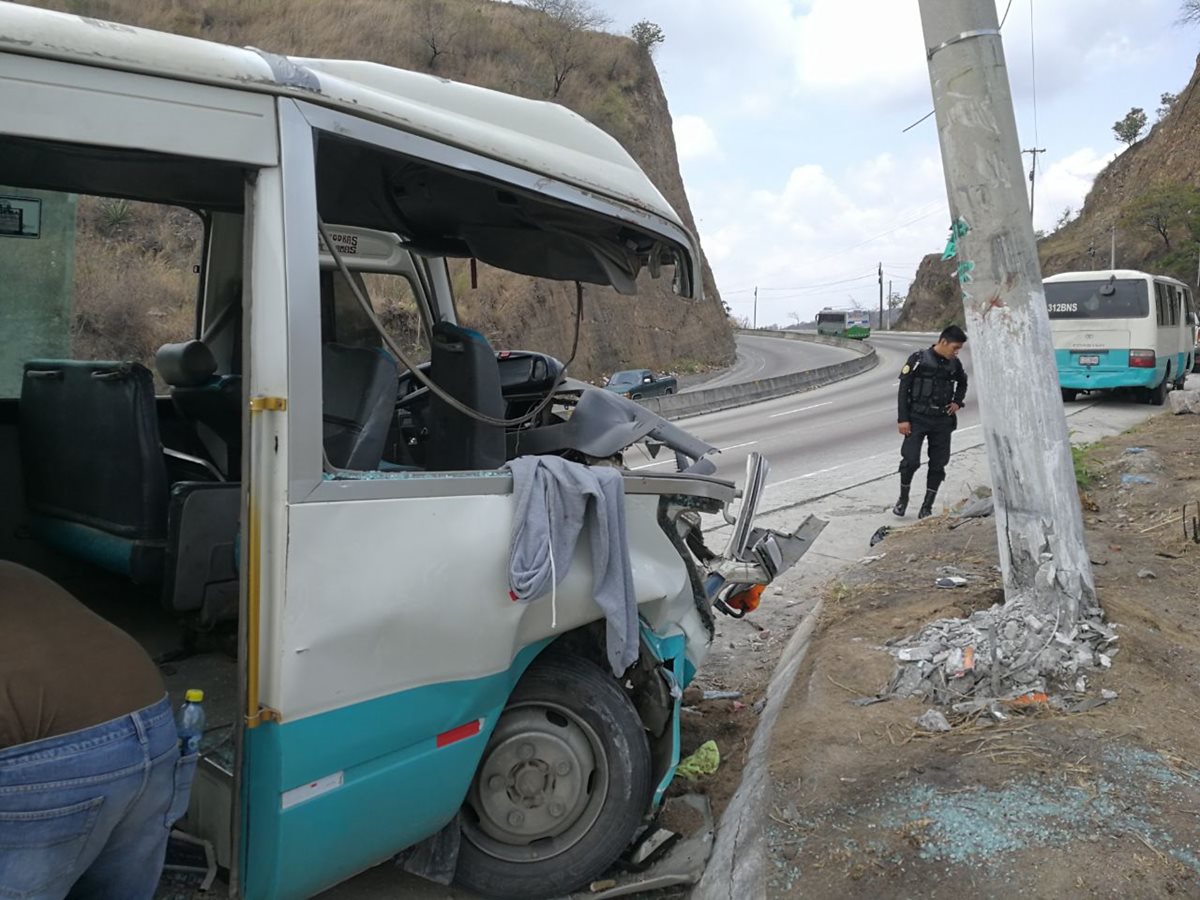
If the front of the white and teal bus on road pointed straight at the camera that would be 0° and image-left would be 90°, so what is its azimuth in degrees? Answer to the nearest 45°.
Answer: approximately 180°

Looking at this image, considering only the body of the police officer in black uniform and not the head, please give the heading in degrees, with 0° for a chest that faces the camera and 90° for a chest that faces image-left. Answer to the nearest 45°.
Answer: approximately 315°

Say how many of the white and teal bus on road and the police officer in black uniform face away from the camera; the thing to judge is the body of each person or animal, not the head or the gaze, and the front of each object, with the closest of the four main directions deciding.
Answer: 1

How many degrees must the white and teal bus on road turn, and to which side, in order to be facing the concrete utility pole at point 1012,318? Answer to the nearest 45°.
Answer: approximately 180°

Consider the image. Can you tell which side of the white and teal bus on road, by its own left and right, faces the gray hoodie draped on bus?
back

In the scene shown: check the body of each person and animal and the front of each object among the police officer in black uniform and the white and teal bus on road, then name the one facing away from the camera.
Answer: the white and teal bus on road

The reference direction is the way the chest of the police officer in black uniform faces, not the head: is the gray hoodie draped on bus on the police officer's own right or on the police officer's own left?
on the police officer's own right

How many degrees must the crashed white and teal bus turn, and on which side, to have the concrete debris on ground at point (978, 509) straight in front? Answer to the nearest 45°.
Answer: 0° — it already faces it

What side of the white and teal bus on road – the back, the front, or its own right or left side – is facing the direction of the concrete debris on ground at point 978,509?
back

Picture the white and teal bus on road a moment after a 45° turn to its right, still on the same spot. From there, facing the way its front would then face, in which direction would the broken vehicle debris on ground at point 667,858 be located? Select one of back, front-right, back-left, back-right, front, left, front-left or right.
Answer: back-right

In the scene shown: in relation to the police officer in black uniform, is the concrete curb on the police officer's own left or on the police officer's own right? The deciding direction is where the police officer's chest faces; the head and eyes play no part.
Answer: on the police officer's own right

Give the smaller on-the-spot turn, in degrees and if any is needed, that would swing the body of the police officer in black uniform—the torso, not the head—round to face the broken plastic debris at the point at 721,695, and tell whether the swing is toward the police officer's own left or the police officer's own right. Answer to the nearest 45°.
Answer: approximately 45° to the police officer's own right

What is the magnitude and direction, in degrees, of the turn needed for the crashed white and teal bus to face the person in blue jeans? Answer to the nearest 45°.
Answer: approximately 135° to its right

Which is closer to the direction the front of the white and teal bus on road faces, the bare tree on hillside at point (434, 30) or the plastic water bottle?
the bare tree on hillside
